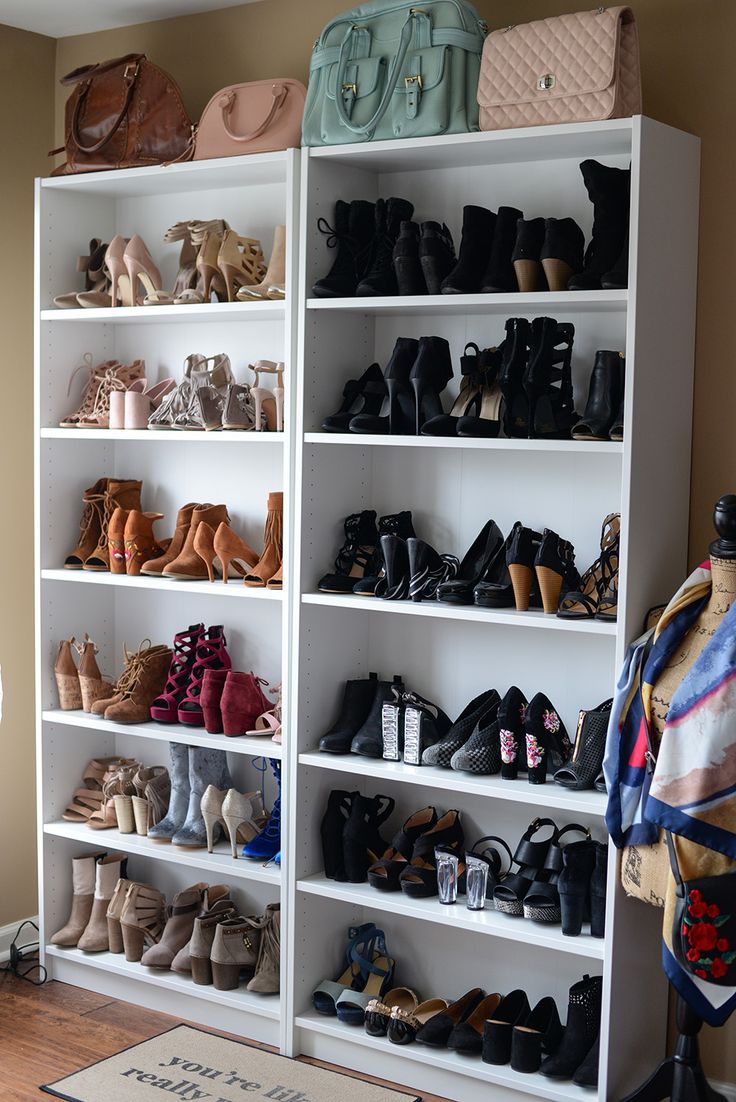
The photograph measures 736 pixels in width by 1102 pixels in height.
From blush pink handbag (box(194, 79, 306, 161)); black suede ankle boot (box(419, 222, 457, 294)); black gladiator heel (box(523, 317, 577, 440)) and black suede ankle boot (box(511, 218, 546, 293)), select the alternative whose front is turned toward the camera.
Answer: the blush pink handbag

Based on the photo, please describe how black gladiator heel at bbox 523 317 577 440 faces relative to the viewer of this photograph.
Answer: facing away from the viewer and to the right of the viewer

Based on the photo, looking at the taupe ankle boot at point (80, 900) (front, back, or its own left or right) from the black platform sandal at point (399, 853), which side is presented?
left
